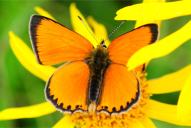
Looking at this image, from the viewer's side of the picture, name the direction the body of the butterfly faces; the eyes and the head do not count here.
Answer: away from the camera
